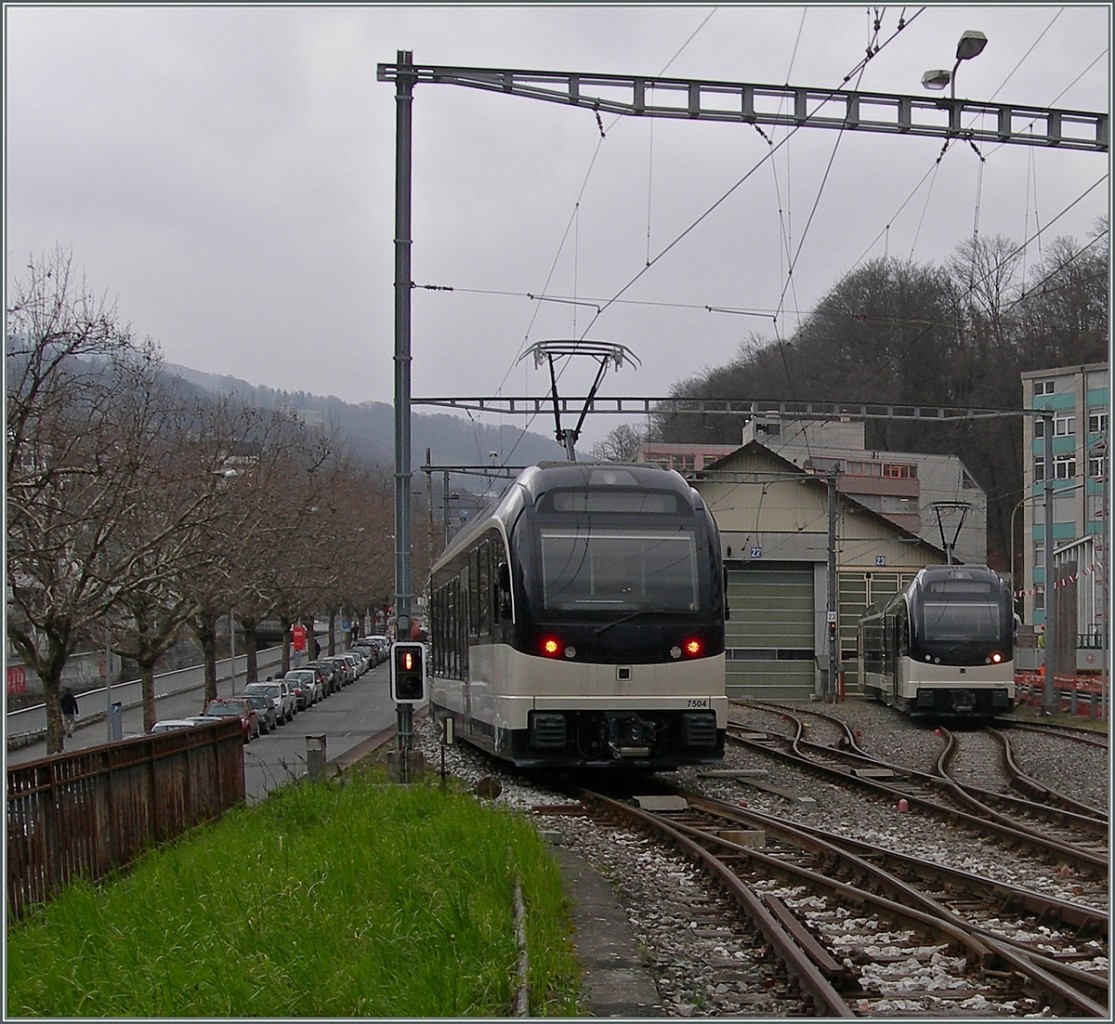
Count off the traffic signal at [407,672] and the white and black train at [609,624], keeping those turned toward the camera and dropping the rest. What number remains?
2

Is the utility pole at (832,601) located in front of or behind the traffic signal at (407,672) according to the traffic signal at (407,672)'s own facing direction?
behind

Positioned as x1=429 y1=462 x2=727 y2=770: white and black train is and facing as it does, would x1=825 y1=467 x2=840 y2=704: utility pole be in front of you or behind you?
behind

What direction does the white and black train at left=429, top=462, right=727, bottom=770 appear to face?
toward the camera

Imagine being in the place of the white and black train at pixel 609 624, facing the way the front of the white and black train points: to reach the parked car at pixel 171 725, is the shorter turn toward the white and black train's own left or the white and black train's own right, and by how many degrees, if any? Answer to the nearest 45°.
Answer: approximately 135° to the white and black train's own right

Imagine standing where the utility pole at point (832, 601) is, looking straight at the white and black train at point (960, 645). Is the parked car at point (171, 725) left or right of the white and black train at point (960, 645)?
right

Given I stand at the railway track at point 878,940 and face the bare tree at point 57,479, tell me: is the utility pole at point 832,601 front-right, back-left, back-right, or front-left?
front-right

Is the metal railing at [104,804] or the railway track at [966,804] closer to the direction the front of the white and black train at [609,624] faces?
the metal railing

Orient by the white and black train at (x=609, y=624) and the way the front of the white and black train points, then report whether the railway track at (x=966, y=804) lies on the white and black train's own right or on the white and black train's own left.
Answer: on the white and black train's own left

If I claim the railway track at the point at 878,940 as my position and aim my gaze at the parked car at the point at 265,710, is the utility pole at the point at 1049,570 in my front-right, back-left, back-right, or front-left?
front-right

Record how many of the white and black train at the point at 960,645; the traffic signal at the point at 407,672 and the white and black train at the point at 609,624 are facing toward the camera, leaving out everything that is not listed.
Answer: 3

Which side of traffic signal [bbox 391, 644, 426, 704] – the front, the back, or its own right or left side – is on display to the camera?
front

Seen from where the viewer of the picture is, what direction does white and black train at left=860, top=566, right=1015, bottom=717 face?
facing the viewer

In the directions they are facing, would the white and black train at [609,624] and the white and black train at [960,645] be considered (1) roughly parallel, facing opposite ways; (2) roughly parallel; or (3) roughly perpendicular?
roughly parallel
